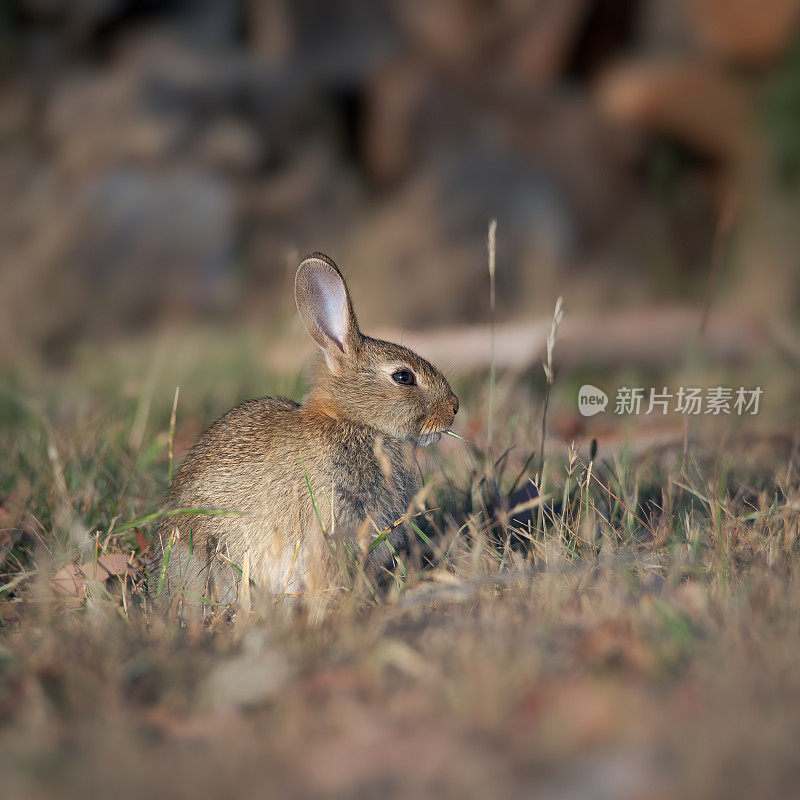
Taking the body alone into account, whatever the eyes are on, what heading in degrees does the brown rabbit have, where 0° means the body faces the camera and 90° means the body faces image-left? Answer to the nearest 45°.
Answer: approximately 270°
